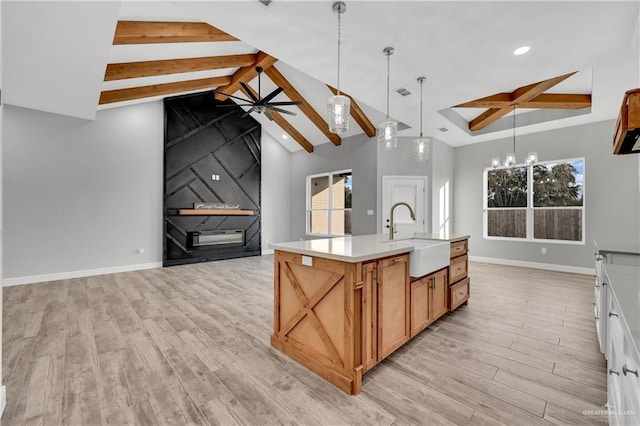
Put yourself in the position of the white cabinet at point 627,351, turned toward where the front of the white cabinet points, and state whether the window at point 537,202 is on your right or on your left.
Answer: on your right

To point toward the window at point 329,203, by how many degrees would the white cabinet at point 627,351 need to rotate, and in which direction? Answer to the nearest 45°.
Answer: approximately 45° to its right

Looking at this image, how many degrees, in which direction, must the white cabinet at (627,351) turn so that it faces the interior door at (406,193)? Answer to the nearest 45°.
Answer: approximately 45° to its right

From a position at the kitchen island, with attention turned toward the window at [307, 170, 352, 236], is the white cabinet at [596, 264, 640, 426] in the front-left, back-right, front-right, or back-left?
back-right

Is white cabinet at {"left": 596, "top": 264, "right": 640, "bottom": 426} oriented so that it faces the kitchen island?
yes

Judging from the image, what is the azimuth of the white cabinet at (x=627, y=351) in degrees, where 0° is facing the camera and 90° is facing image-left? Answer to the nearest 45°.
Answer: approximately 90°
